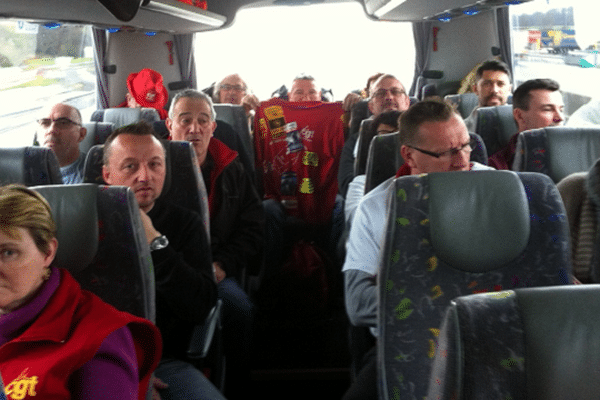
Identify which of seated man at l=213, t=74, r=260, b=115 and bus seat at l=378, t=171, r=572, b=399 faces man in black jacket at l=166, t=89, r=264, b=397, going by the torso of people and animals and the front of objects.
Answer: the seated man

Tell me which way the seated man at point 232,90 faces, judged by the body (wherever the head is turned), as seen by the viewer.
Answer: toward the camera

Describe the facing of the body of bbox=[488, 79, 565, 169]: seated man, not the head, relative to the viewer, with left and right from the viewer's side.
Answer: facing the viewer and to the right of the viewer

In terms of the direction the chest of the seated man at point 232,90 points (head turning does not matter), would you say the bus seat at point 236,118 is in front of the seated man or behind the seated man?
in front

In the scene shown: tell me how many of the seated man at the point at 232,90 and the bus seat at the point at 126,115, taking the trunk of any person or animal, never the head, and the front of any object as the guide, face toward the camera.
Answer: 2

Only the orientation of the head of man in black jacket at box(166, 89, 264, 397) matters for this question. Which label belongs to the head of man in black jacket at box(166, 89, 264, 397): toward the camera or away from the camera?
toward the camera

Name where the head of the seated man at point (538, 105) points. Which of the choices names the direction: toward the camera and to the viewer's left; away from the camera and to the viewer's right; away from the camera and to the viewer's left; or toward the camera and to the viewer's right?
toward the camera and to the viewer's right

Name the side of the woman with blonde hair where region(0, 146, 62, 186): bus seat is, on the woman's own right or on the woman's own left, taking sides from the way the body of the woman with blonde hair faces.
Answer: on the woman's own right

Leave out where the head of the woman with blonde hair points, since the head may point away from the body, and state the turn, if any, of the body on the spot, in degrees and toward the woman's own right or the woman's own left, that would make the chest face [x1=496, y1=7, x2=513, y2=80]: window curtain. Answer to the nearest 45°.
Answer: approximately 180°

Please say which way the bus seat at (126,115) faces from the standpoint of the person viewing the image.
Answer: facing the viewer

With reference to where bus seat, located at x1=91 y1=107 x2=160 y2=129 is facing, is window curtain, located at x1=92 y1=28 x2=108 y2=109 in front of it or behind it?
behind

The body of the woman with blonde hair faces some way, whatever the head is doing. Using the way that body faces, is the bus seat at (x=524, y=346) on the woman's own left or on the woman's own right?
on the woman's own left

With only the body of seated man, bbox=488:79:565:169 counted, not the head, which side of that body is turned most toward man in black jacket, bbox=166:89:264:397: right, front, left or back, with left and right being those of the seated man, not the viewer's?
right

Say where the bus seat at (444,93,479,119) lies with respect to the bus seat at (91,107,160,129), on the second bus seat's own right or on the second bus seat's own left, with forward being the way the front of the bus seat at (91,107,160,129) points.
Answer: on the second bus seat's own left

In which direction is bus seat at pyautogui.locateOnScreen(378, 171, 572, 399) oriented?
toward the camera
